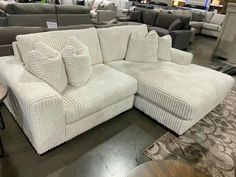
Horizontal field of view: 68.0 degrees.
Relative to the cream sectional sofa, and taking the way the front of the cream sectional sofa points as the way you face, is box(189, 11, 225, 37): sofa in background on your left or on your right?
on your left

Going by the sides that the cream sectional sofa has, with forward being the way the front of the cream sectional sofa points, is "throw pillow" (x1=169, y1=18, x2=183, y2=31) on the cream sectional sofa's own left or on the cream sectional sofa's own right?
on the cream sectional sofa's own left

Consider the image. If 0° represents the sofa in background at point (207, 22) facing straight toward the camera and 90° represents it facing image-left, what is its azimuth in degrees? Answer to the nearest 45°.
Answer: approximately 45°

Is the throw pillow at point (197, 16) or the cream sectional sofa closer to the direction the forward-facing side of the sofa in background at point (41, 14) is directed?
the cream sectional sofa

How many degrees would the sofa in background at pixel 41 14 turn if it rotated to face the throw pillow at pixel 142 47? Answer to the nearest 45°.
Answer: approximately 45° to its left

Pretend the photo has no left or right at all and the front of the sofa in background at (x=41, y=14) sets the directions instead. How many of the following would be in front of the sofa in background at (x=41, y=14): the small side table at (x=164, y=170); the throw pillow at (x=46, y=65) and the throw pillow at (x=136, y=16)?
2

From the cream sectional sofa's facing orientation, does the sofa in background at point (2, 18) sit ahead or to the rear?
to the rear
